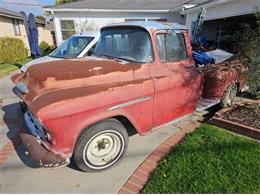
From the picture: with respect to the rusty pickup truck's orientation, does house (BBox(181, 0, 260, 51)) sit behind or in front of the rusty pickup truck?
behind

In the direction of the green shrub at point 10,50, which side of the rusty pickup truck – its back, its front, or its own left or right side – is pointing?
right

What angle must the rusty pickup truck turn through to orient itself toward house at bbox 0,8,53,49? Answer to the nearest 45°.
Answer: approximately 90° to its right

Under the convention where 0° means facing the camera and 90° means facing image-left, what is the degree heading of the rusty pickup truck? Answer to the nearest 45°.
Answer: approximately 45°

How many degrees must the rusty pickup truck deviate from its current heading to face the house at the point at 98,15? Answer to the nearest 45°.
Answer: approximately 135° to its right

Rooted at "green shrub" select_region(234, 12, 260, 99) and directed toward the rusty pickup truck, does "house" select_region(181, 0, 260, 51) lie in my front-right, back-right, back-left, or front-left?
back-right
